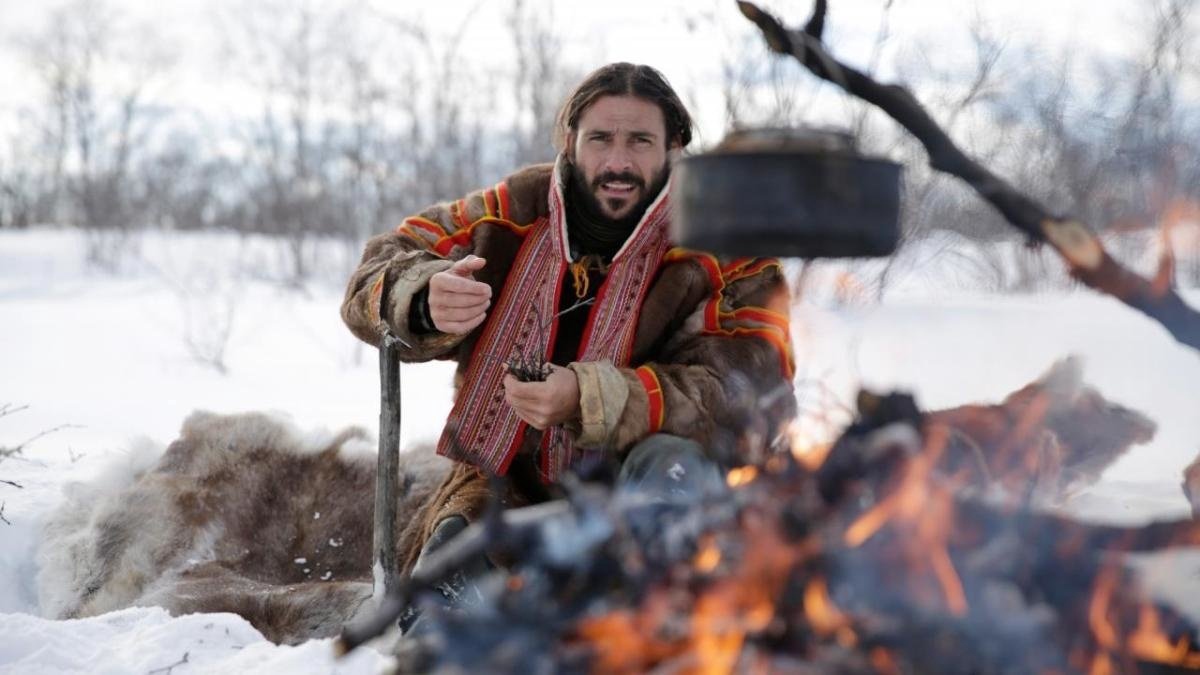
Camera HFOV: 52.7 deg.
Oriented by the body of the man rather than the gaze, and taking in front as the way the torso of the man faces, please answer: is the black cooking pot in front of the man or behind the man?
in front

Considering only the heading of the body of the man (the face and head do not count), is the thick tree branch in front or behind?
in front

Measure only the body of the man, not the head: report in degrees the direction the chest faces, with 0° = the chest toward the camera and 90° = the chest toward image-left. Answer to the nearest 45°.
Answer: approximately 0°

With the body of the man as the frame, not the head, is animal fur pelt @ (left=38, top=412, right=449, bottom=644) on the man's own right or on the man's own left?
on the man's own right

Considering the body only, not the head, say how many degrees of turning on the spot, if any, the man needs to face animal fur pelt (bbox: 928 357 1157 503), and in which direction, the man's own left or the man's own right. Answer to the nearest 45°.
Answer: approximately 90° to the man's own left

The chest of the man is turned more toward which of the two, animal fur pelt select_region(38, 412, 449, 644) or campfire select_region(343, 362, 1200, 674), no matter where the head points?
the campfire

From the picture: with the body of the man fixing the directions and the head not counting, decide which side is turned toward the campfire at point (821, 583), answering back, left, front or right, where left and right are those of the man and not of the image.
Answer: front
